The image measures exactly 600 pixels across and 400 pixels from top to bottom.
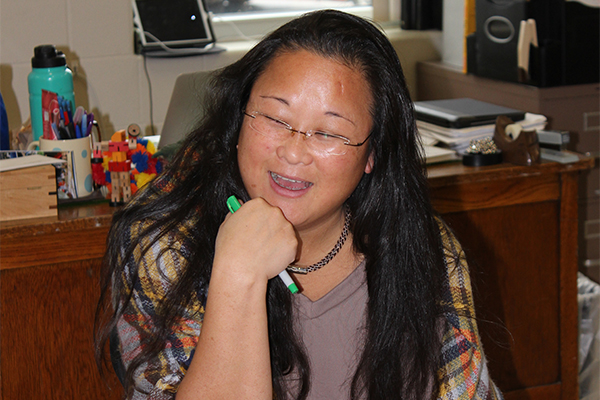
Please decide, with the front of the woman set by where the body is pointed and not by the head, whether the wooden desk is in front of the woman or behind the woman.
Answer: behind

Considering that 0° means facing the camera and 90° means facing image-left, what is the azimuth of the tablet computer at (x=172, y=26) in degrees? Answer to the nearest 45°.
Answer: approximately 0°
